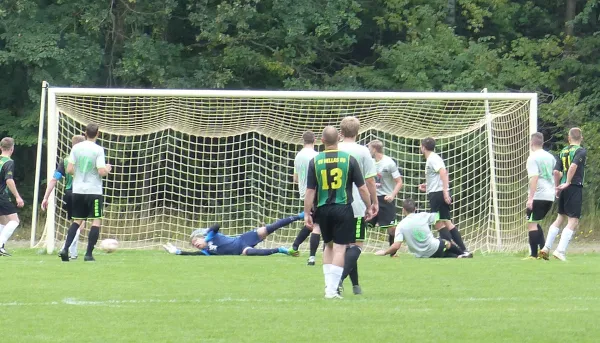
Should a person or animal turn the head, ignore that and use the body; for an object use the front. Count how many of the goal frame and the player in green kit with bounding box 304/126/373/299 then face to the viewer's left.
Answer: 0

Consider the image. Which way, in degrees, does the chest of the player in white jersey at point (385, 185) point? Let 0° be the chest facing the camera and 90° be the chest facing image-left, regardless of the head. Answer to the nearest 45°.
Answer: approximately 45°

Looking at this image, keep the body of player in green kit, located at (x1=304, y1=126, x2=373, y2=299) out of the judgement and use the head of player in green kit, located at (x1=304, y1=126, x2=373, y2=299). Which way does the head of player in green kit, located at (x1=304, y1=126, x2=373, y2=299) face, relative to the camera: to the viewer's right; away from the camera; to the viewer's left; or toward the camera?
away from the camera

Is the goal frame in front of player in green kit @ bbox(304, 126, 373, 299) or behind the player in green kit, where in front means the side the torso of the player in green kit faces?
in front

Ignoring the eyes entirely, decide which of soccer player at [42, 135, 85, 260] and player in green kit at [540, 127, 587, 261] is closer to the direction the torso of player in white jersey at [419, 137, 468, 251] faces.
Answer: the soccer player

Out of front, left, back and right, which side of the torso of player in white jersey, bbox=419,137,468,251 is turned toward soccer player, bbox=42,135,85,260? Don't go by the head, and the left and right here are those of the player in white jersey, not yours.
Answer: front

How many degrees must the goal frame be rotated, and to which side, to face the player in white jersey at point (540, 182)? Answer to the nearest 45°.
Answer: approximately 90° to its left

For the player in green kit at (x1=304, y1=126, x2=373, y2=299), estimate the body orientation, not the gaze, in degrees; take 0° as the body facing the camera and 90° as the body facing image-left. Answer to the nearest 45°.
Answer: approximately 180°

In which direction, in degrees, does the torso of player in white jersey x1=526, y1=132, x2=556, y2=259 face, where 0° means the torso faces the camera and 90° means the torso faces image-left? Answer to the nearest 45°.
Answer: approximately 135°

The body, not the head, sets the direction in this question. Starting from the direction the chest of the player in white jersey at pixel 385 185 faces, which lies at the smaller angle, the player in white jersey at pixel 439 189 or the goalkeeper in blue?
the goalkeeper in blue

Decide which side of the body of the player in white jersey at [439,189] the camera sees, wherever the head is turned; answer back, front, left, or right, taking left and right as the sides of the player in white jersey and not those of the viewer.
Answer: left
